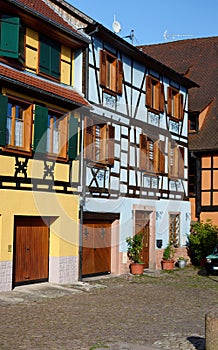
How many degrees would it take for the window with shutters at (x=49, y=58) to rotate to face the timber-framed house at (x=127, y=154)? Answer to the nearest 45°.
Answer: approximately 90° to its left

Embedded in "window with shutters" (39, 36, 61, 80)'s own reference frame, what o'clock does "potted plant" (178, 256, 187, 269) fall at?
The potted plant is roughly at 9 o'clock from the window with shutters.

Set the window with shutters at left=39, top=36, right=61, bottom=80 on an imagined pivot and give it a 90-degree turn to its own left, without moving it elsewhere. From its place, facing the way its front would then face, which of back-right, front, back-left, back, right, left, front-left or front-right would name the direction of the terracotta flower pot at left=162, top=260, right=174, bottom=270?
front

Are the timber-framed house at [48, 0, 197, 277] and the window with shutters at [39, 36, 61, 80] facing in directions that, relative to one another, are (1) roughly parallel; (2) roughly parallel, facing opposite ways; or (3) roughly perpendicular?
roughly parallel

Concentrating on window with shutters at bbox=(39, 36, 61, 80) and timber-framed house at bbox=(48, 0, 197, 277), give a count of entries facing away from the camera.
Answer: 0

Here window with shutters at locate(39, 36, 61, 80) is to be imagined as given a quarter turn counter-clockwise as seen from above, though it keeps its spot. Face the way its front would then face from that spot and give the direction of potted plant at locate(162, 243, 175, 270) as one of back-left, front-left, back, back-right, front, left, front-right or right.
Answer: front

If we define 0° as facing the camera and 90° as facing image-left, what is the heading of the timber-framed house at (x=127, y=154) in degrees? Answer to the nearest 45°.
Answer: approximately 315°

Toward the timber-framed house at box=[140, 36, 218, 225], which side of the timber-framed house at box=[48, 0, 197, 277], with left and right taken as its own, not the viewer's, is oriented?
left

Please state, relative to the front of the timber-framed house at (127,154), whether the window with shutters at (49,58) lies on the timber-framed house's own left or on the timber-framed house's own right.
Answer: on the timber-framed house's own right

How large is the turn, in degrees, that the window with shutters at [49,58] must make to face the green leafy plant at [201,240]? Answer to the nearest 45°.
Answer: approximately 90° to its left
